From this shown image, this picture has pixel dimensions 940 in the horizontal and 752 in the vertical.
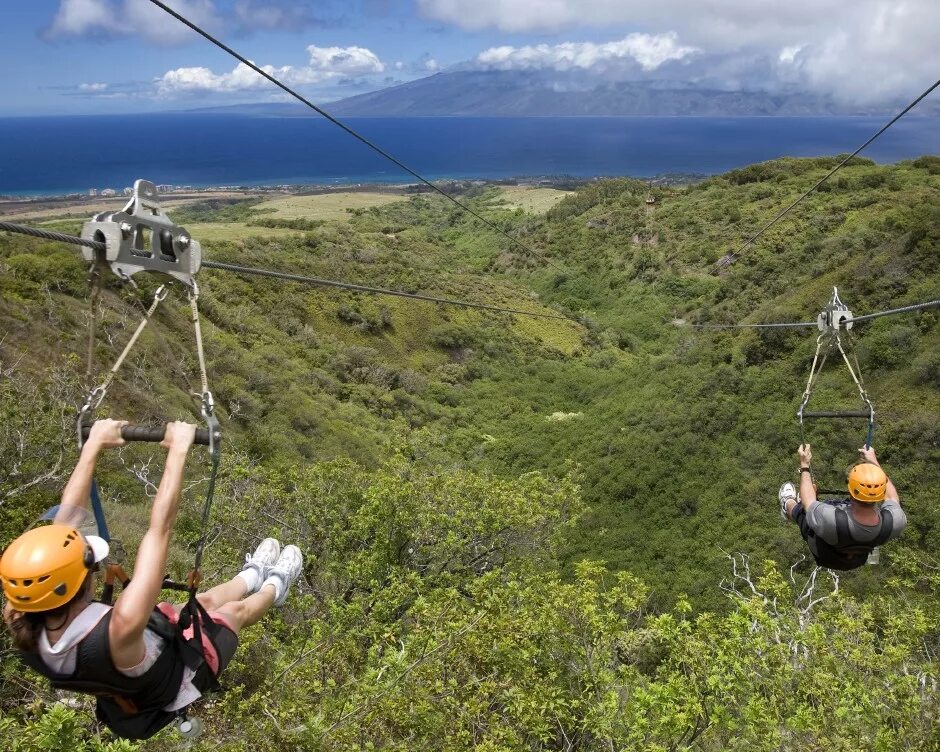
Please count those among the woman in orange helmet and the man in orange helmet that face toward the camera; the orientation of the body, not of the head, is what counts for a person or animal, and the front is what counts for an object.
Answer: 0

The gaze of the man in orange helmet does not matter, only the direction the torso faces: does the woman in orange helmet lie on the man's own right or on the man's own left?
on the man's own left

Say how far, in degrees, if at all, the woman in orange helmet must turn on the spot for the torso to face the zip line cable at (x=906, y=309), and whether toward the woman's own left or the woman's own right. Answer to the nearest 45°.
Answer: approximately 45° to the woman's own right

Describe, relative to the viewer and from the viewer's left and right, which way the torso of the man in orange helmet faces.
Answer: facing away from the viewer and to the left of the viewer

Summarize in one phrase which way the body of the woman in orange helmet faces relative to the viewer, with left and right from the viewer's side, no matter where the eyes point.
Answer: facing away from the viewer and to the right of the viewer

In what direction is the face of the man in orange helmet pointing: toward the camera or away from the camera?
away from the camera
